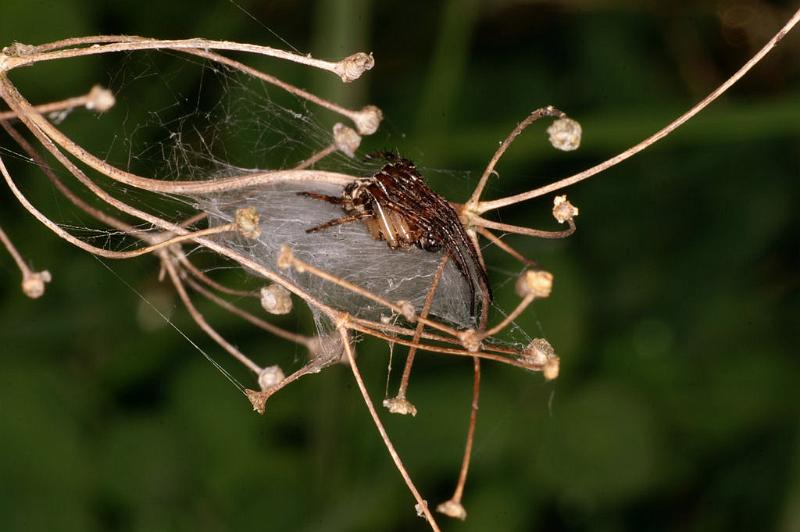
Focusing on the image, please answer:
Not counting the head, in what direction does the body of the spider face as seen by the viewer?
to the viewer's left
